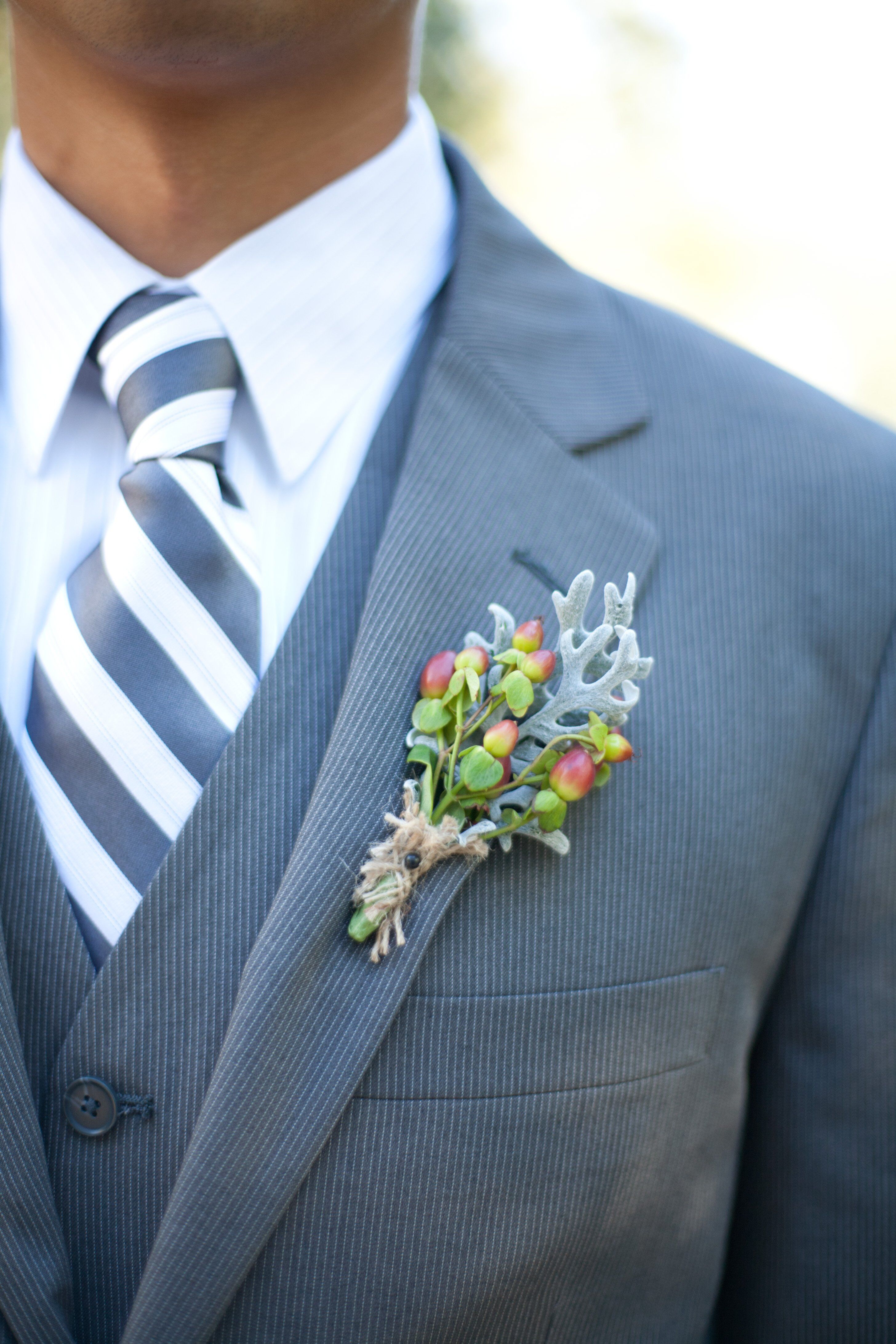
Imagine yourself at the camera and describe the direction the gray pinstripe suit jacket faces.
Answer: facing the viewer and to the left of the viewer
